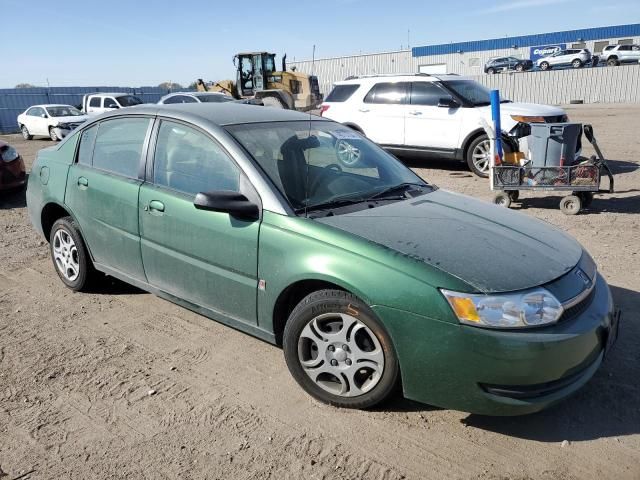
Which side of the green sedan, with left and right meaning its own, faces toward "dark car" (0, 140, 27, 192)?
back

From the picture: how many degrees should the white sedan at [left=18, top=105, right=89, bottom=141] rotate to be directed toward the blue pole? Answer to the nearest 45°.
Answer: approximately 45° to its right

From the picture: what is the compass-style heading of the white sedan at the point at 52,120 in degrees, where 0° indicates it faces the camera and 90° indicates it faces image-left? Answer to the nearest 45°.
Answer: approximately 315°

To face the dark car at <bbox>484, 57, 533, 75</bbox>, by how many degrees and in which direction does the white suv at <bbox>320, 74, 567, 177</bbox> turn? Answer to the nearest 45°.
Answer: approximately 135° to its left

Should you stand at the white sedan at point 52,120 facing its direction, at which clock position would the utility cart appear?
The utility cart is roughly at 1 o'clock from the white sedan.

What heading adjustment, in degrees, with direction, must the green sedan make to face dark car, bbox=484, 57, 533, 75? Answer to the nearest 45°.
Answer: approximately 135° to its left

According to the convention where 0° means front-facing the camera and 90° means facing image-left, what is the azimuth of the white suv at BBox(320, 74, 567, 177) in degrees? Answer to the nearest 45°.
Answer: approximately 315°

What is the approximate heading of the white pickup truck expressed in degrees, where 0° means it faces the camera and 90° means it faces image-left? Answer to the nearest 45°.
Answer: approximately 315°

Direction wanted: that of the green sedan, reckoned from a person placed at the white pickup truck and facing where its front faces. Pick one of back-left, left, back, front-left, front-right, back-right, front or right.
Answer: front-right

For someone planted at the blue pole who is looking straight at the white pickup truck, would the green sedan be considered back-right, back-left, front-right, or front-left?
back-left

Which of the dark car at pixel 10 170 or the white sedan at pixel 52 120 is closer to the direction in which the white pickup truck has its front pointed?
the dark car

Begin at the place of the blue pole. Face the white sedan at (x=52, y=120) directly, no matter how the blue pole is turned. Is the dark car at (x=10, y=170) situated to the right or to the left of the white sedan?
left
